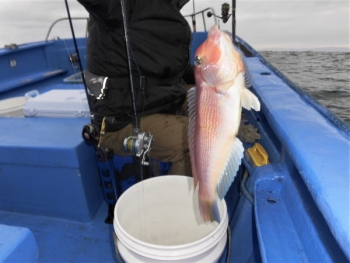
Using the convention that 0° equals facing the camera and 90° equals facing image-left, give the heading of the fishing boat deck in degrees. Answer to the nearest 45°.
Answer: approximately 180°

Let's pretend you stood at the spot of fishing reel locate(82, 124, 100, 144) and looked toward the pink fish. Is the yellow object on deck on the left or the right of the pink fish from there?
left
